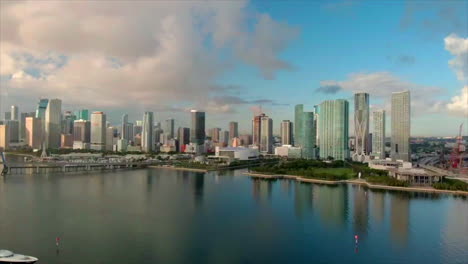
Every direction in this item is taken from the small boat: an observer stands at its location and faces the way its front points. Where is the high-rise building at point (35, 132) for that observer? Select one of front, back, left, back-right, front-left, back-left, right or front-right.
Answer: left

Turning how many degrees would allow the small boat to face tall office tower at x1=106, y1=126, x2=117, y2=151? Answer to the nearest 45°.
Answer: approximately 90° to its left

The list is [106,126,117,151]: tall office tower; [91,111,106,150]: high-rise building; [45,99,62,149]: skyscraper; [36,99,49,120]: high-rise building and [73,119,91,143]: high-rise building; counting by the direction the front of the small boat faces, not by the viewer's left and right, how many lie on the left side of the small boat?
5

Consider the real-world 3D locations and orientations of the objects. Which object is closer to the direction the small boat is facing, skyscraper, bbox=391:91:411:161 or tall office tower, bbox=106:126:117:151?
the skyscraper

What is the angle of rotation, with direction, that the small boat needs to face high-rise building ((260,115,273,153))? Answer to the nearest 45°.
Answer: approximately 45° to its left

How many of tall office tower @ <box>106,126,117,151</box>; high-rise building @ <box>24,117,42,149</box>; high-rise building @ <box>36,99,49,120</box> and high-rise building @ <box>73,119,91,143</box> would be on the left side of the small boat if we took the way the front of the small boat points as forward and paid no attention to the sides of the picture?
4

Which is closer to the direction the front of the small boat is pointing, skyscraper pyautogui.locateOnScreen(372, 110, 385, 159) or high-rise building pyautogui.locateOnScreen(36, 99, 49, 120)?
the skyscraper

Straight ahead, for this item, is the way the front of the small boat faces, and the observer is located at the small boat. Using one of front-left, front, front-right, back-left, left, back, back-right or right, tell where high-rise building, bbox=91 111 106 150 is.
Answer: left

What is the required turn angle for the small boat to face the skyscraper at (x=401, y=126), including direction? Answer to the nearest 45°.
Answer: approximately 45° to its left

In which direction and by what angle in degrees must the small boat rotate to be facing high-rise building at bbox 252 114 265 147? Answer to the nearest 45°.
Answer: approximately 45° to its left

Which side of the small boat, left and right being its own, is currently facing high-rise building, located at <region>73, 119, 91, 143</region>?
left

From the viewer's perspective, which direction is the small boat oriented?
to the viewer's right

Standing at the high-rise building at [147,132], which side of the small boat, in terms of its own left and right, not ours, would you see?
left
